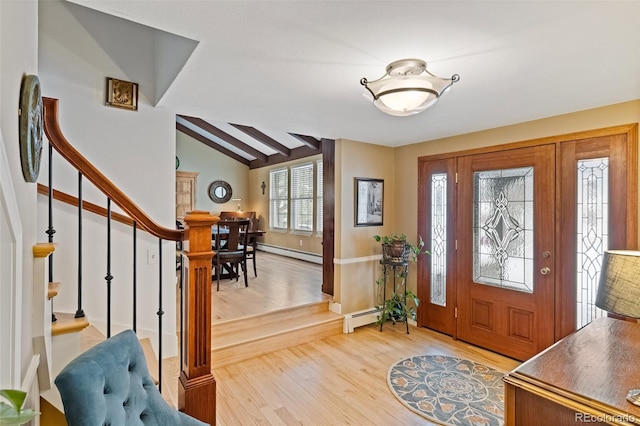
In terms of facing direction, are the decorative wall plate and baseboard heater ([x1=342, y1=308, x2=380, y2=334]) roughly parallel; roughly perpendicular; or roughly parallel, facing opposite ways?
roughly perpendicular

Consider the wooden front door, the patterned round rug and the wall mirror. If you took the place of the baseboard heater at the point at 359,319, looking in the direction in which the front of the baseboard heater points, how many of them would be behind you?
1

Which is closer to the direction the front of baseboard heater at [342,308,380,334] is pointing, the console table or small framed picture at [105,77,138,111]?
the console table

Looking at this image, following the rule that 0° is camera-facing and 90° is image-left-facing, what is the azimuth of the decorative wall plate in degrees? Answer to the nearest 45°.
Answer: approximately 270°

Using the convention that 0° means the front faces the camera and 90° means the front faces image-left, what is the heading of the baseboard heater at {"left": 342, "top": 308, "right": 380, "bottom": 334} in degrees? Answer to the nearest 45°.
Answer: approximately 315°

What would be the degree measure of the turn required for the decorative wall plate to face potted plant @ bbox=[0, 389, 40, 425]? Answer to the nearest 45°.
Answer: approximately 90° to its right

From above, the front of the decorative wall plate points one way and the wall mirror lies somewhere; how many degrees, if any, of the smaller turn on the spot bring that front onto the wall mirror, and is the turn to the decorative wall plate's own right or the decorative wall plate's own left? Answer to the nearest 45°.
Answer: approximately 45° to the decorative wall plate's own left
